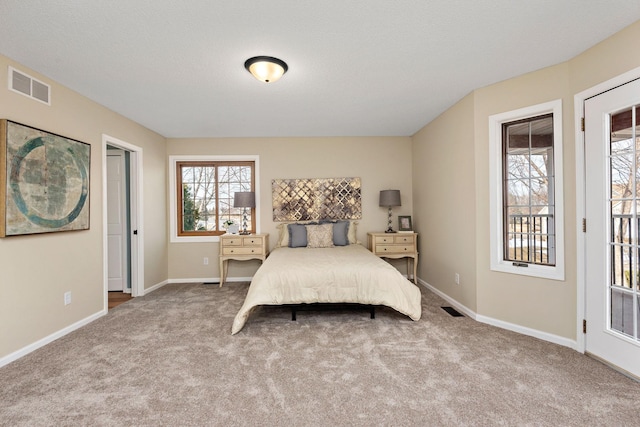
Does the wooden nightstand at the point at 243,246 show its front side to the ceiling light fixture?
yes

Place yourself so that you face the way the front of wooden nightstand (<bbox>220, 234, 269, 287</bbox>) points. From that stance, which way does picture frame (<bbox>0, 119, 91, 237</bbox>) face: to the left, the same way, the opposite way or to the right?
to the left

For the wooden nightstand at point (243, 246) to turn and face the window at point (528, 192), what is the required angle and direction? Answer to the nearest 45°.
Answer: approximately 45° to its left

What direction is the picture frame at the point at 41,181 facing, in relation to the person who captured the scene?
facing the viewer and to the right of the viewer

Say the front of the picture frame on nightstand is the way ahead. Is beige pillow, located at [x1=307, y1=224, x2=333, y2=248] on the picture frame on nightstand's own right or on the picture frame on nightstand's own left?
on the picture frame on nightstand's own right

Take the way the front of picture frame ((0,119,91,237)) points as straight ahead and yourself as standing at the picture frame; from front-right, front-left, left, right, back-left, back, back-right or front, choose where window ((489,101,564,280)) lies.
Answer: front

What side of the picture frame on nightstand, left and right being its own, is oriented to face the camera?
front

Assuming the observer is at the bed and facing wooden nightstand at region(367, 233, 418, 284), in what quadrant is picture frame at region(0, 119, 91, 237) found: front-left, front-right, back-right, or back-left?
back-left

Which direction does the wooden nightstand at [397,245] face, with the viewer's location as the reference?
facing the viewer

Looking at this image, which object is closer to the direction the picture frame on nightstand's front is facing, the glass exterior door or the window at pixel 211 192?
the glass exterior door

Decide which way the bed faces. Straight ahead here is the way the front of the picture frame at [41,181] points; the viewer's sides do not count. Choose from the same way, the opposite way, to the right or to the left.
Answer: to the right

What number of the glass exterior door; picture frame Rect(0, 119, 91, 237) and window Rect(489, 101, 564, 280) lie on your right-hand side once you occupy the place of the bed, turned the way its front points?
1

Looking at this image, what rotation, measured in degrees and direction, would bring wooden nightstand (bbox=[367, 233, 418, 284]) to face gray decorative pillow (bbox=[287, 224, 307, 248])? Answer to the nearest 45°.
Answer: approximately 90° to its right

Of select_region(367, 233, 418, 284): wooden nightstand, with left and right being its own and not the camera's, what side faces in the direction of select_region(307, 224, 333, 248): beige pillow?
right

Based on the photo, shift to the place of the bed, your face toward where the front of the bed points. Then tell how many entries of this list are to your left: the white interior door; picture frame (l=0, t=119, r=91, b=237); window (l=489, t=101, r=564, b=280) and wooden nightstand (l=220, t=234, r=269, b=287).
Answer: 1

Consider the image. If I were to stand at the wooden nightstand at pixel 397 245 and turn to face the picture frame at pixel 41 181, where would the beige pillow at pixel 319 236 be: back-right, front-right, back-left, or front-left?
front-right
